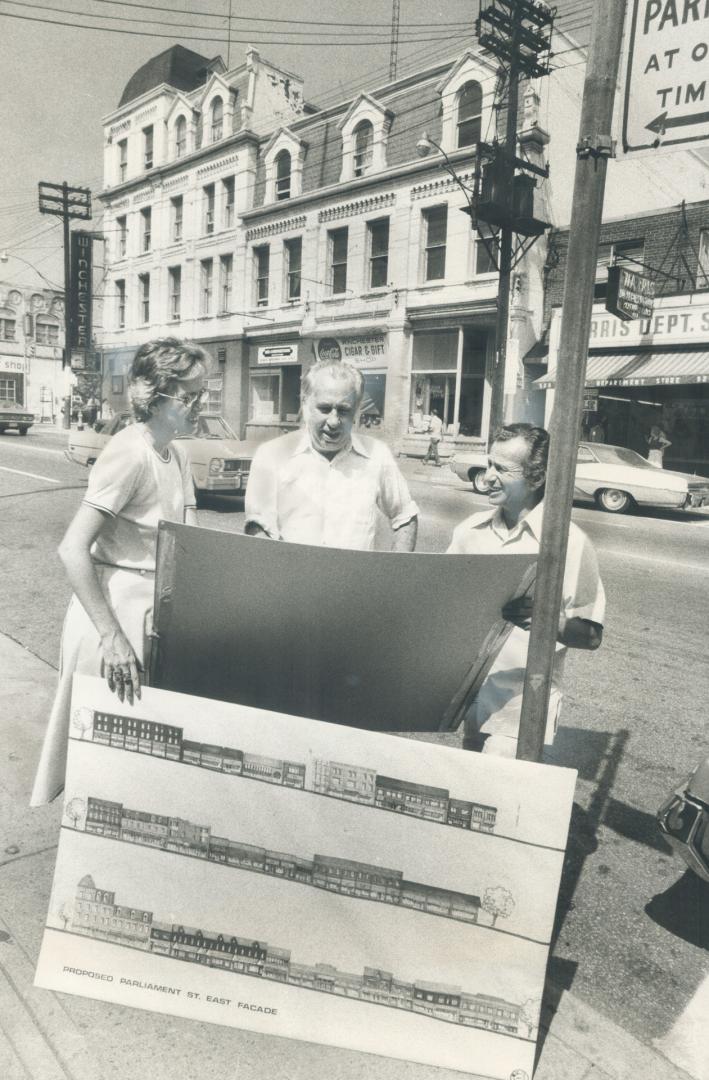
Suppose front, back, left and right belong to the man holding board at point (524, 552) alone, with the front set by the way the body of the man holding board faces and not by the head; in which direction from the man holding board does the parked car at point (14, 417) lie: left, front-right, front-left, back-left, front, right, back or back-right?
right

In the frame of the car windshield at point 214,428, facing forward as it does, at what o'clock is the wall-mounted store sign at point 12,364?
The wall-mounted store sign is roughly at 7 o'clock from the car windshield.

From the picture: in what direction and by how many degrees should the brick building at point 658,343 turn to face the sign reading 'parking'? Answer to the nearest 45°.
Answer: approximately 45° to its left

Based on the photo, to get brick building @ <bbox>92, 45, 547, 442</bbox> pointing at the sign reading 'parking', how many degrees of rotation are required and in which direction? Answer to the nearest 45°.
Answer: approximately 45° to its left

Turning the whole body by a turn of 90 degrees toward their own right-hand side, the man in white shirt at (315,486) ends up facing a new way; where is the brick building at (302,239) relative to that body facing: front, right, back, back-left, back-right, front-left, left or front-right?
right

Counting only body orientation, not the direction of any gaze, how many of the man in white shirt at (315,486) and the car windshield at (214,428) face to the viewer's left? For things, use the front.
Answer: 0

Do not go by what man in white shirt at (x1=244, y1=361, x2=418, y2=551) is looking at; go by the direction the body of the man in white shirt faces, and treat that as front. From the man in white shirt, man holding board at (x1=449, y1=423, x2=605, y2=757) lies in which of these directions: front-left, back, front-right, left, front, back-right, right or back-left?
left

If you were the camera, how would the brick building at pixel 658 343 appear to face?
facing the viewer and to the left of the viewer

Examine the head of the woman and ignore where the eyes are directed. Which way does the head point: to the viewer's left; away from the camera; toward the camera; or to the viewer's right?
to the viewer's right

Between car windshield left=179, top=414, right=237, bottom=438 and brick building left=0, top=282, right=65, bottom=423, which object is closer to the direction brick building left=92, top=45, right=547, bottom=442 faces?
the car windshield

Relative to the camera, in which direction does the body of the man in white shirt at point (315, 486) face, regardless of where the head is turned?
toward the camera

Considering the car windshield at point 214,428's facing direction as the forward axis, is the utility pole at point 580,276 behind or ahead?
ahead

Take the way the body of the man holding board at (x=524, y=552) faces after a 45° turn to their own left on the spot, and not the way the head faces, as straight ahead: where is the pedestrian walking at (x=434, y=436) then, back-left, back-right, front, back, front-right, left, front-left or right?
back
